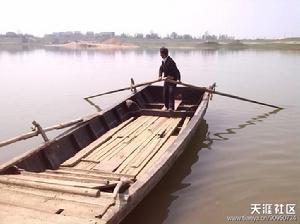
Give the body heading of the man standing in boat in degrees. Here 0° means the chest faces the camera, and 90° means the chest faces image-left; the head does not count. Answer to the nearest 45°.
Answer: approximately 45°
